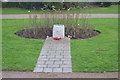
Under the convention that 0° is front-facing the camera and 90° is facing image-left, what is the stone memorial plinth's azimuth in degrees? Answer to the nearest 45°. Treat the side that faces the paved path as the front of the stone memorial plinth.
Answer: approximately 0°
